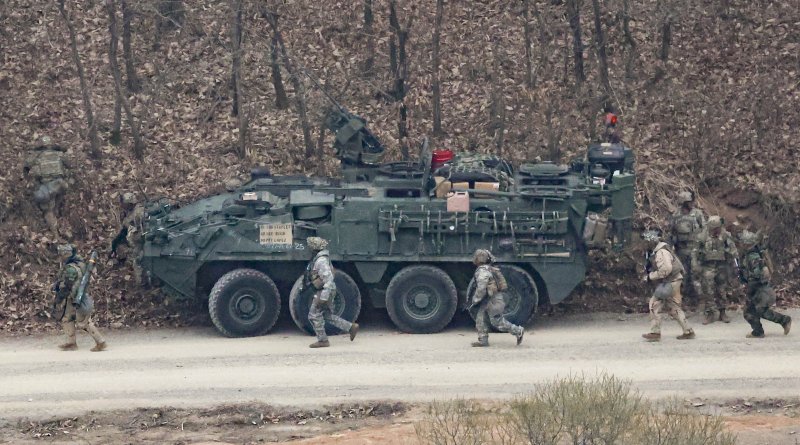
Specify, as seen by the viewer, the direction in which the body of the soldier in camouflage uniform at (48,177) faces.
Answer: away from the camera

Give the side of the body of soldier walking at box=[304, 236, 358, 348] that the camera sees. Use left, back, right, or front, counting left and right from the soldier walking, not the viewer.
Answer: left

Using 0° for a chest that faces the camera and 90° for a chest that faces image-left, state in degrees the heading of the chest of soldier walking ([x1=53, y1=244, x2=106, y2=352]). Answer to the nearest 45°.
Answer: approximately 90°

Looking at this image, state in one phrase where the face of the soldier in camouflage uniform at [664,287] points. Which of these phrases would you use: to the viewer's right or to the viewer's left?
to the viewer's left

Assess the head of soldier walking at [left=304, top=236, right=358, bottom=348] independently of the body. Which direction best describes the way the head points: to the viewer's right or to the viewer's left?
to the viewer's left

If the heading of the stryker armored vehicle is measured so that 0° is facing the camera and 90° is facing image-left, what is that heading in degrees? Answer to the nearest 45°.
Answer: approximately 90°

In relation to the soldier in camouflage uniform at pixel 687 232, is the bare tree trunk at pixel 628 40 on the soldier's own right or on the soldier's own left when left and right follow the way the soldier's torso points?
on the soldier's own right

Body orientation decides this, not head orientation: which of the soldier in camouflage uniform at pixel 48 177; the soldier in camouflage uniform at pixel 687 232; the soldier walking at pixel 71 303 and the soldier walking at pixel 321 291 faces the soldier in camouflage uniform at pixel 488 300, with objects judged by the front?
the soldier in camouflage uniform at pixel 687 232

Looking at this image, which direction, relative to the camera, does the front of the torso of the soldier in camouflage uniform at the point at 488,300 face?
to the viewer's left

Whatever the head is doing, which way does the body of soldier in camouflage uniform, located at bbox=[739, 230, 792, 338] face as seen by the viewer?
to the viewer's left

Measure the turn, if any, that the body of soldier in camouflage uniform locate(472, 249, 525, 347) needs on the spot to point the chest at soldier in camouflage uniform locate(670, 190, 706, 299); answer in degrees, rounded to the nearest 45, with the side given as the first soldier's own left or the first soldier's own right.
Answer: approximately 135° to the first soldier's own right
